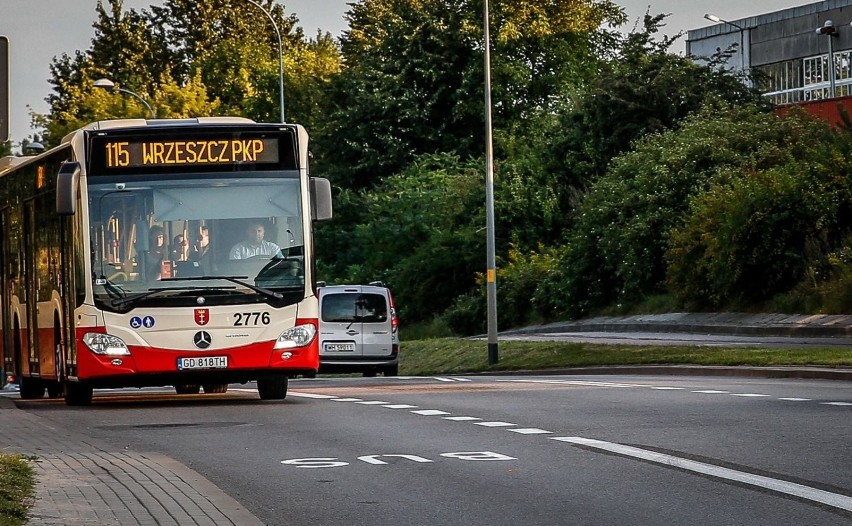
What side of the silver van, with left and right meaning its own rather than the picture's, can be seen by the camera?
back

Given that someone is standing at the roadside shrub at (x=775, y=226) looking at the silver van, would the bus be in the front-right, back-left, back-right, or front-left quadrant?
front-left

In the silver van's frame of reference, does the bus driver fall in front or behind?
behind

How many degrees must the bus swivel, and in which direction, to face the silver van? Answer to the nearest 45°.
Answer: approximately 180°

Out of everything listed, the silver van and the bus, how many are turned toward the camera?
1

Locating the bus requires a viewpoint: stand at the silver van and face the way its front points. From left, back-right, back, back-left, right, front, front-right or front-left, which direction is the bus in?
back

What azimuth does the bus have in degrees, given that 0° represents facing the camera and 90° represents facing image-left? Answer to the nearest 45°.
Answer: approximately 0°

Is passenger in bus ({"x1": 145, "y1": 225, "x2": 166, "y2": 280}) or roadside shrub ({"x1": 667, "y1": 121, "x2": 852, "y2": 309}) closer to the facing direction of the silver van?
the roadside shrub

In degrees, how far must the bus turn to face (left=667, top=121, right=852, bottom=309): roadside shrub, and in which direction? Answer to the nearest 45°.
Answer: approximately 135° to its left

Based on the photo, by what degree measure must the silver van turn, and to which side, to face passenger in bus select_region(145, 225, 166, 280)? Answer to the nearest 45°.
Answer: approximately 180°

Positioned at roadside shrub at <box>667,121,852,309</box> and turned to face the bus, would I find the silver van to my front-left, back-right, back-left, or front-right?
front-right

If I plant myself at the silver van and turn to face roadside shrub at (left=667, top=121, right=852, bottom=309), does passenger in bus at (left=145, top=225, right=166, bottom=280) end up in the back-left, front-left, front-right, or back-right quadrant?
back-right

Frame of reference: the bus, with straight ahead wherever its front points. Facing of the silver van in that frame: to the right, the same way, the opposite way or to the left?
the opposite way

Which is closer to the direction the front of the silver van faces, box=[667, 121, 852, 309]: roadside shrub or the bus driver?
the roadside shrub
